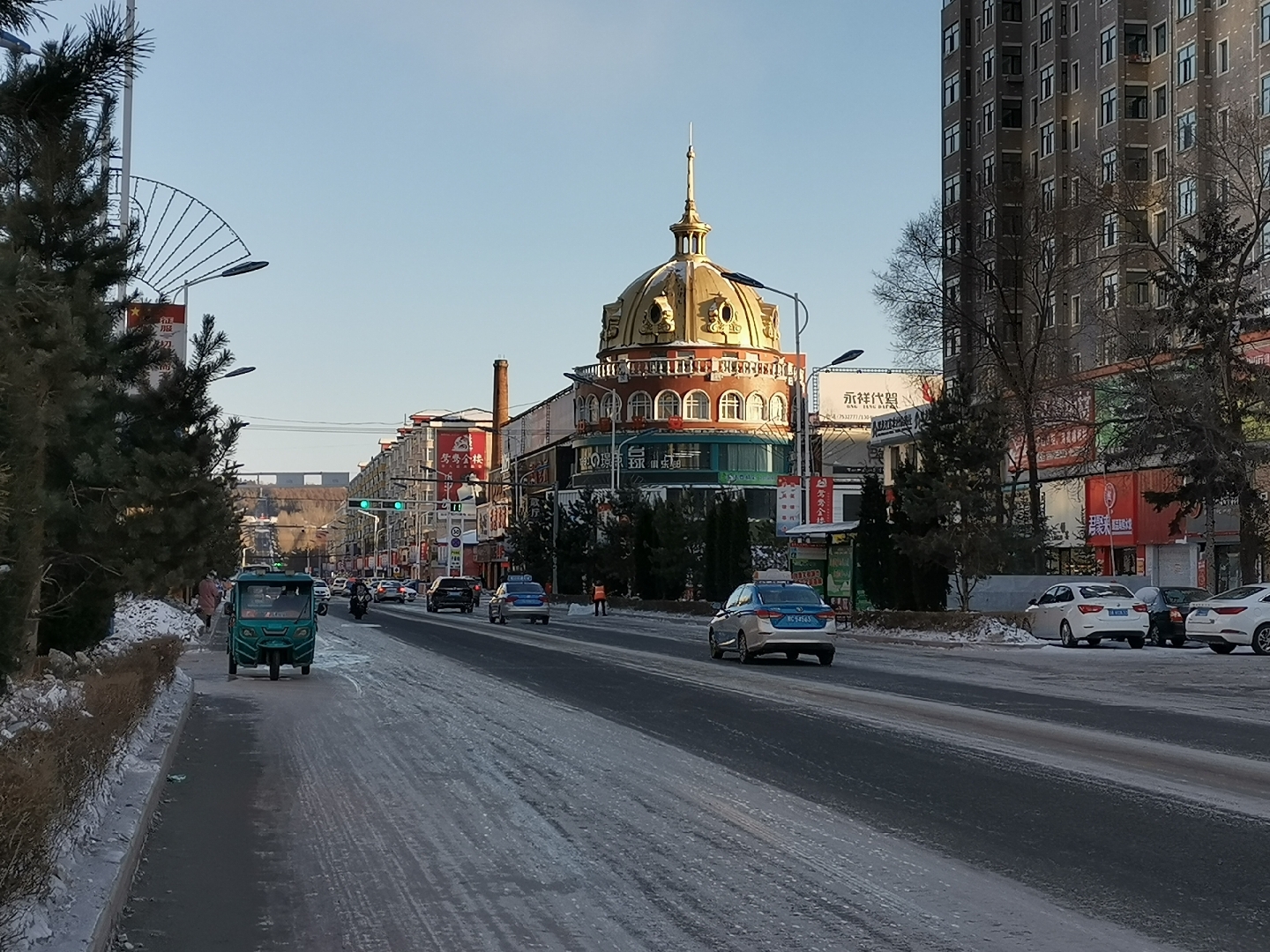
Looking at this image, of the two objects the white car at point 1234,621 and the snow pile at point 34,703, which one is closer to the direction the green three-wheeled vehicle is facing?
the snow pile

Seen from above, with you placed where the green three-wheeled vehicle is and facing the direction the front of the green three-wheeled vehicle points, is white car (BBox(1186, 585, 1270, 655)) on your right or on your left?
on your left

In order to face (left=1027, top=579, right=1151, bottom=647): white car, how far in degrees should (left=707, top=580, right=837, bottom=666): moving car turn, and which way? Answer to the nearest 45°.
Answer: approximately 90° to its right

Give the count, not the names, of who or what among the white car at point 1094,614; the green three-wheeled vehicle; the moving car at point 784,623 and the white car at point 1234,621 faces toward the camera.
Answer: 1

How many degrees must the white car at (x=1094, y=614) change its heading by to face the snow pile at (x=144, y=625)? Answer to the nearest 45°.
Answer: approximately 45° to its left

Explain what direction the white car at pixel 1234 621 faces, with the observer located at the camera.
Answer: facing away from the viewer and to the right of the viewer

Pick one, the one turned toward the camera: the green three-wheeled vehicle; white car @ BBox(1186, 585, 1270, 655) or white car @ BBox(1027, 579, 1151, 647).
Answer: the green three-wheeled vehicle

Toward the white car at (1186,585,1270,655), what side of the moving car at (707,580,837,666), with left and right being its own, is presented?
right

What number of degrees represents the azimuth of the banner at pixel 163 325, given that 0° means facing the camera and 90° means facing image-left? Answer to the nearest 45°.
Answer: approximately 0°

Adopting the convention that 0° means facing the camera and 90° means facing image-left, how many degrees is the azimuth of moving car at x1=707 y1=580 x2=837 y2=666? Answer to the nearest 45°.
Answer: approximately 135°

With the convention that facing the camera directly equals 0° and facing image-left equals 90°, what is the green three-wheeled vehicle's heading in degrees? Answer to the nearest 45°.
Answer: approximately 0°

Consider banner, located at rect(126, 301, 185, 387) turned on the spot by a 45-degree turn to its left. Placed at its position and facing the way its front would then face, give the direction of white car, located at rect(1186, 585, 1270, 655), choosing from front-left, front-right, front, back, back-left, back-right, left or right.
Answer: front-left

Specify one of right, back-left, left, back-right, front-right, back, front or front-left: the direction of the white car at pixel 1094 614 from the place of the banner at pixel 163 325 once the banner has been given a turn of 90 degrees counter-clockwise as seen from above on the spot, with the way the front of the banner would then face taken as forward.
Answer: front

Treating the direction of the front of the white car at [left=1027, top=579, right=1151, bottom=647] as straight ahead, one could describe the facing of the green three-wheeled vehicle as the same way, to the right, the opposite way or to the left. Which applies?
the opposite way
